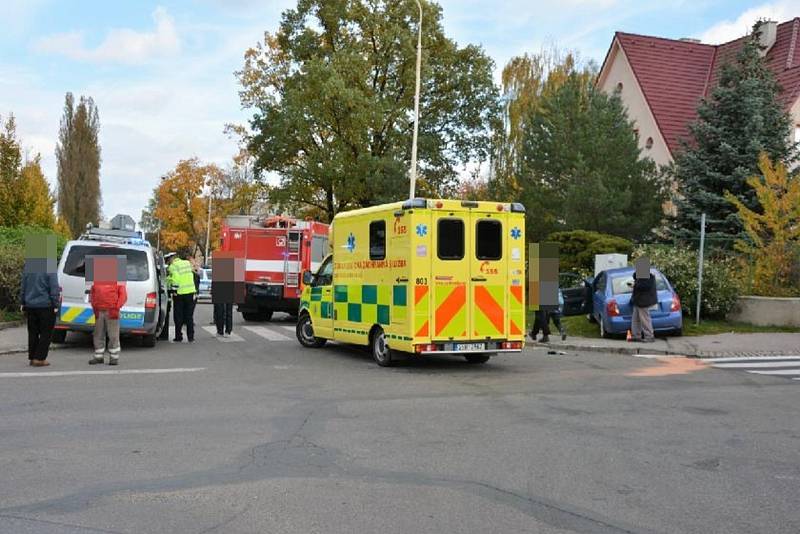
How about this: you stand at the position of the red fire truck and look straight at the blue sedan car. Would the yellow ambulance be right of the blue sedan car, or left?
right

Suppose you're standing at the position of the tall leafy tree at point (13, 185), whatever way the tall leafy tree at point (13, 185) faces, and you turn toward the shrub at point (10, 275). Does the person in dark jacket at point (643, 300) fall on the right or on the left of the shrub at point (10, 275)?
left

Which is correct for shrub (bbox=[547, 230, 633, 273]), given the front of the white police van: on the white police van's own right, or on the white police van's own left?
on the white police van's own right

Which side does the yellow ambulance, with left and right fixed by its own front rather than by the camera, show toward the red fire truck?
front

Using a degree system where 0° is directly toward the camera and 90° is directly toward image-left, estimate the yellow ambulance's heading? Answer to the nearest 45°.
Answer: approximately 135°

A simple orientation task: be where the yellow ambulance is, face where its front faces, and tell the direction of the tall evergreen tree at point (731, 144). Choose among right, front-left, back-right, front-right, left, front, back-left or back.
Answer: right

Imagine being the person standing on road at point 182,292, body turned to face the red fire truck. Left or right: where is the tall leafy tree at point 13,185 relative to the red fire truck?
left

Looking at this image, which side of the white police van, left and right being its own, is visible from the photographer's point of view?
back

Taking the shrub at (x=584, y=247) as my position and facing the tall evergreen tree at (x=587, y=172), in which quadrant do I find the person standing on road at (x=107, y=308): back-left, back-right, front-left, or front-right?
back-left
